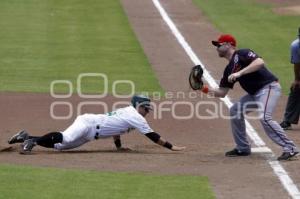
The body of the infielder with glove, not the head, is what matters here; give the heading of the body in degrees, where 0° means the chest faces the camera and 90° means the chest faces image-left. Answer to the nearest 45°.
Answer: approximately 90°

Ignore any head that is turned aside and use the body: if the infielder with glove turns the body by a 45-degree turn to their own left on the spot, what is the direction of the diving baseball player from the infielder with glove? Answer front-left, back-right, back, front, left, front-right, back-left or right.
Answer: front-right
